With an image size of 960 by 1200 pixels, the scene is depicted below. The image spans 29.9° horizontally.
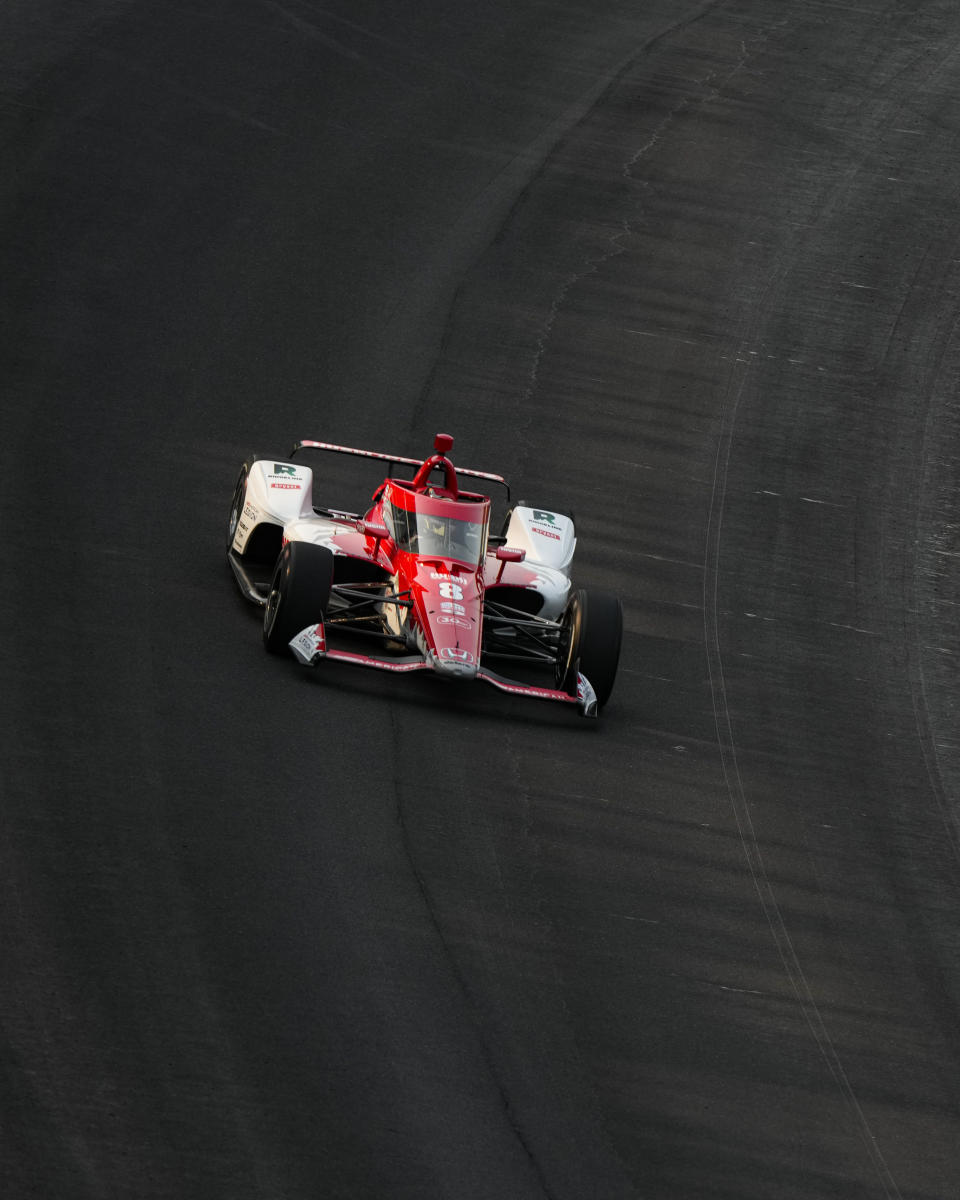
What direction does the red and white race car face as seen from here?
toward the camera
